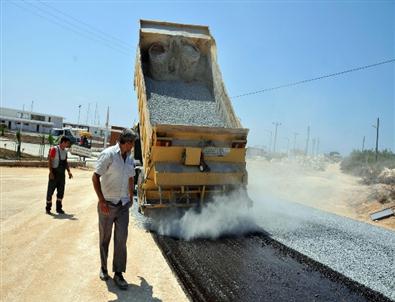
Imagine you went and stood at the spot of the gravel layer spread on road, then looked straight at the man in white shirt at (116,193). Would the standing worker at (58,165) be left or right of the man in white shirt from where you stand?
right

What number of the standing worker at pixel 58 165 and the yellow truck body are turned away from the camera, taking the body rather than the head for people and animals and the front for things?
1

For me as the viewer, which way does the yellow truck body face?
facing away from the viewer

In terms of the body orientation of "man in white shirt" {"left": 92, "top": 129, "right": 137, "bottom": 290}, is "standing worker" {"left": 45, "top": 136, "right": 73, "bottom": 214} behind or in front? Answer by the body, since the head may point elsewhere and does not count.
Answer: behind

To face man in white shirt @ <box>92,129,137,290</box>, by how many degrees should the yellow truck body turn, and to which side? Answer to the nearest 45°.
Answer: approximately 180°

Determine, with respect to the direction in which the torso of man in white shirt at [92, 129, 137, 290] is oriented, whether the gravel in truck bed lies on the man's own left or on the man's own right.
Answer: on the man's own left

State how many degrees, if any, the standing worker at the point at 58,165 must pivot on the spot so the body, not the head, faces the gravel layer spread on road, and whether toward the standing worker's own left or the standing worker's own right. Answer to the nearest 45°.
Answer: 0° — they already face it

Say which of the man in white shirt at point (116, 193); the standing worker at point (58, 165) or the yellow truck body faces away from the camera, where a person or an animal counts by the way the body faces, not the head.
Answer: the yellow truck body

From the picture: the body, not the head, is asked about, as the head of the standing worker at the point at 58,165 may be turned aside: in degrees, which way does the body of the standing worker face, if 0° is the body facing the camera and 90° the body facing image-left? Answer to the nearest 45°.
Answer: approximately 315°

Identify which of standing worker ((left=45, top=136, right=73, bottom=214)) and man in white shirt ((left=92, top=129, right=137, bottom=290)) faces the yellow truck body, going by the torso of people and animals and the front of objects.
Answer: the standing worker

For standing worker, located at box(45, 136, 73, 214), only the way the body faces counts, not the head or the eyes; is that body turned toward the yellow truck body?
yes
